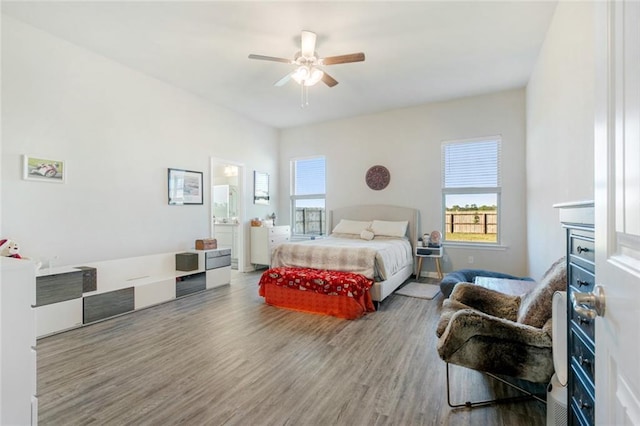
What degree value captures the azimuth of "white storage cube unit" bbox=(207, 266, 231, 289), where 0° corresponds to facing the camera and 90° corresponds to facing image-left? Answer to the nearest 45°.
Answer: approximately 315°

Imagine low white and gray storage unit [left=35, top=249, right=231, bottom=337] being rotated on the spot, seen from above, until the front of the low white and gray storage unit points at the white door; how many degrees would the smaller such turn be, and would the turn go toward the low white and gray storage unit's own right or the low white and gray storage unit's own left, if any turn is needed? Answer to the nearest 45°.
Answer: approximately 45° to the low white and gray storage unit's own right

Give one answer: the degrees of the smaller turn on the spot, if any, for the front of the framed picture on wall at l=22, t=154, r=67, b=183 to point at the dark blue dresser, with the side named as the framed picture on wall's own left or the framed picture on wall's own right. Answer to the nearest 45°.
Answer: approximately 45° to the framed picture on wall's own right

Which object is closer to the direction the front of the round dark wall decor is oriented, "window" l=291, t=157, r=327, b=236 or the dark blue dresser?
the dark blue dresser

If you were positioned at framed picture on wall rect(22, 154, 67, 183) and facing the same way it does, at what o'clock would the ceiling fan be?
The ceiling fan is roughly at 12 o'clock from the framed picture on wall.

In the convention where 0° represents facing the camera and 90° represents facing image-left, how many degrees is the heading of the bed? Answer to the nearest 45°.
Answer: approximately 45°

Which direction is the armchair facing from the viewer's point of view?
to the viewer's left

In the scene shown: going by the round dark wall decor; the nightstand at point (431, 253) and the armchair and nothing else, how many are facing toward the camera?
2

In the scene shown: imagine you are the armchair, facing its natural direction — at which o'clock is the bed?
The bed is roughly at 1 o'clock from the armchair.

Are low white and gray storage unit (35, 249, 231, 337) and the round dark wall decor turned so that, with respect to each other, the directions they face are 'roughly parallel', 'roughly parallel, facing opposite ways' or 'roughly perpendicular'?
roughly perpendicular

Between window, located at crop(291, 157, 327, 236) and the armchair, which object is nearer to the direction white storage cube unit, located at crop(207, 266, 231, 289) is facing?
the armchair

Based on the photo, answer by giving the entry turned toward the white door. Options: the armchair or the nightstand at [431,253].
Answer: the nightstand

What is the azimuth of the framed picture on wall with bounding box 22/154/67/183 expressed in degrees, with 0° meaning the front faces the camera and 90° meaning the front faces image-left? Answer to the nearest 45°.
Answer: approximately 315°
